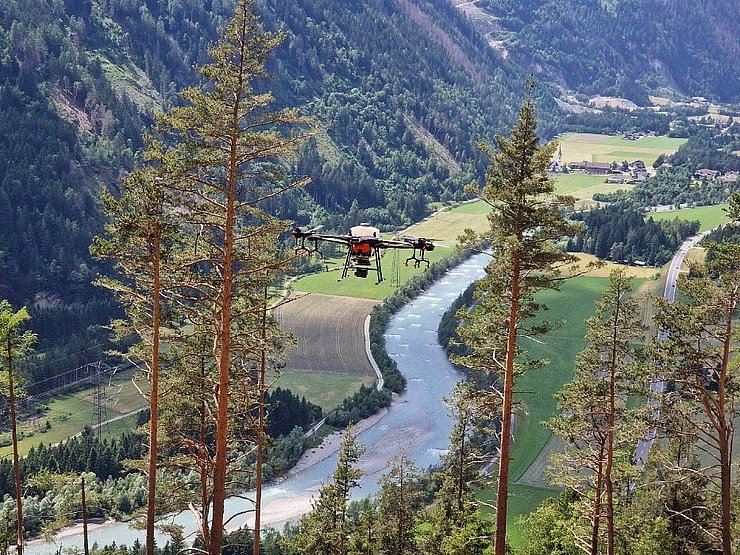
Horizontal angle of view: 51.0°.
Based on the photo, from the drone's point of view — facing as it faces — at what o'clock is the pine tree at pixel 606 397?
The pine tree is roughly at 9 o'clock from the drone.

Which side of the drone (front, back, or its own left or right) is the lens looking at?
front

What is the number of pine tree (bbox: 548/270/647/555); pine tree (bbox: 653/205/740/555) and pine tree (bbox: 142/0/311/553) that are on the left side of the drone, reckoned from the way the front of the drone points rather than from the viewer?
2

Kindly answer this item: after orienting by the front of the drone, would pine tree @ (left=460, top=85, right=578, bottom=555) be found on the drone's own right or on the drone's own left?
on the drone's own left

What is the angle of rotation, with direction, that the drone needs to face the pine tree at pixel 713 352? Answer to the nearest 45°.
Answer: approximately 90° to its left

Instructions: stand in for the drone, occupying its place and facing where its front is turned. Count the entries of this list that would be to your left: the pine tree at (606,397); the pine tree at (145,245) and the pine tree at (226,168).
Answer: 1

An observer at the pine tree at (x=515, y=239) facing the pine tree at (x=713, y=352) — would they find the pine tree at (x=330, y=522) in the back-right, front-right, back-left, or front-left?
back-left

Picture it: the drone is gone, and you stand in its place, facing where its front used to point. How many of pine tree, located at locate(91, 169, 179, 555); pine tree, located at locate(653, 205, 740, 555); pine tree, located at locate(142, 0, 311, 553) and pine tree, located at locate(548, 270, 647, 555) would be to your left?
2

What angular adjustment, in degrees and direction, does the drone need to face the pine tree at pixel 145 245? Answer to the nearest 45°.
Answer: approximately 45° to its right

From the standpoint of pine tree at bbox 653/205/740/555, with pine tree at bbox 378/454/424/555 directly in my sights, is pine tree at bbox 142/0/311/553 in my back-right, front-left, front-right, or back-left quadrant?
front-left

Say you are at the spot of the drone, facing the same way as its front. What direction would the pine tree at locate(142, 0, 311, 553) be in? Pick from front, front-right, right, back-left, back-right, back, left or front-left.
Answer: front-right

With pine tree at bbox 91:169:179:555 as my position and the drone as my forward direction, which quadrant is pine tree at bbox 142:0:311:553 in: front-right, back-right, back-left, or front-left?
front-right
